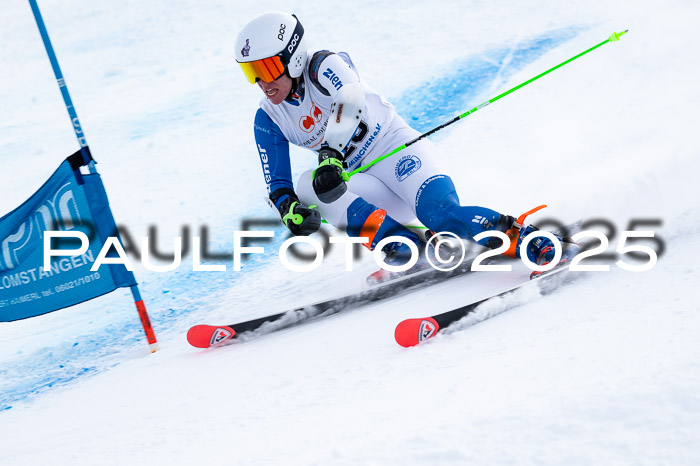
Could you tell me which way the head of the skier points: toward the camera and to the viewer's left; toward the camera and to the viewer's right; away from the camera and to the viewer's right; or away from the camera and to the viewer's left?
toward the camera and to the viewer's left

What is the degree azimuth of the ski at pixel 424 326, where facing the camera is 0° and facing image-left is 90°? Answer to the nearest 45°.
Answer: approximately 45°

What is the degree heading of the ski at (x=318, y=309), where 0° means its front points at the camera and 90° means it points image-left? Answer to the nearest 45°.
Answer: approximately 45°

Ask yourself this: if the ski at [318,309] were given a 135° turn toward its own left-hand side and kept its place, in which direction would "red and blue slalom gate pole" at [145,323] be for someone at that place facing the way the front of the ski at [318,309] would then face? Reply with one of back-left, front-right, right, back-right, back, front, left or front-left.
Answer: back

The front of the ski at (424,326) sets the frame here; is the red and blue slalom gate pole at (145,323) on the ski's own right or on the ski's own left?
on the ski's own right
